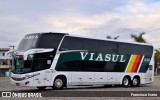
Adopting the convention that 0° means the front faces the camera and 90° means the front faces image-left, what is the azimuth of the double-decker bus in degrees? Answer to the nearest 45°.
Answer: approximately 45°
